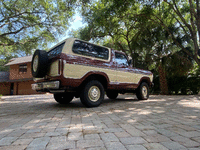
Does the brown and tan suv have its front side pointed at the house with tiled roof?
no

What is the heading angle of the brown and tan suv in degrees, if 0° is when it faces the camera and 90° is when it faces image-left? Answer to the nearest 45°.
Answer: approximately 225°
